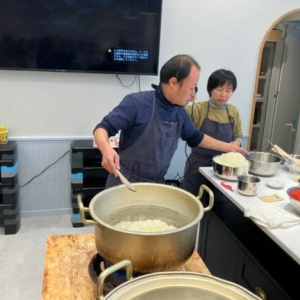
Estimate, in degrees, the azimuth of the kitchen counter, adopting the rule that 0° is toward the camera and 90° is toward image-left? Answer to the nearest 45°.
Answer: approximately 45°

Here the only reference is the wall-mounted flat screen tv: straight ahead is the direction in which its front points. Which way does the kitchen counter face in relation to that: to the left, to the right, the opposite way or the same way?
to the right

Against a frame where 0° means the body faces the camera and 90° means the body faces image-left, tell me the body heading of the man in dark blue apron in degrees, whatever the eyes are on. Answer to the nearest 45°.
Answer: approximately 315°

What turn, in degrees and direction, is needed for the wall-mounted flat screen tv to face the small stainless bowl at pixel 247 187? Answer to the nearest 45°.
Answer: approximately 45° to its left

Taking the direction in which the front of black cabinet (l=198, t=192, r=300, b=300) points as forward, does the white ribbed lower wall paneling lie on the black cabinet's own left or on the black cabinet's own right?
on the black cabinet's own right

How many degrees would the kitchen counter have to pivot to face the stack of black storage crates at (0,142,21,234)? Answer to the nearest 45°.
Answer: approximately 45° to its right

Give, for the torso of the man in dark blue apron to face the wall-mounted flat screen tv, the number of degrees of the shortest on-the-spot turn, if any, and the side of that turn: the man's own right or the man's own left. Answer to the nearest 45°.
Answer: approximately 180°

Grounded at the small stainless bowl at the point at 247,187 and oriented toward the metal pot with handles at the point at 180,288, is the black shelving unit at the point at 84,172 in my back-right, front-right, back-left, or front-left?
back-right

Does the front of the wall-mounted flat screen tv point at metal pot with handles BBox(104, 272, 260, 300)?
yes

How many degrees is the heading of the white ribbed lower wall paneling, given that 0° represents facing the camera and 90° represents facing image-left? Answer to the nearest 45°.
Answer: approximately 0°
